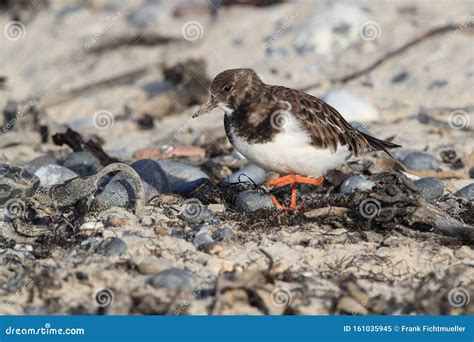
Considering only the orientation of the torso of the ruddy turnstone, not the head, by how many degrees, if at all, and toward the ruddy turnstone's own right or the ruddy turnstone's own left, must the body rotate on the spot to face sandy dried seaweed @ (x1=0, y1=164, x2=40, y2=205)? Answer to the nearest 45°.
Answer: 0° — it already faces it

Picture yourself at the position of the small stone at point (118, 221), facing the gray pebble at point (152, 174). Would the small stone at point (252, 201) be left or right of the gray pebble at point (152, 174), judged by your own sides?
right

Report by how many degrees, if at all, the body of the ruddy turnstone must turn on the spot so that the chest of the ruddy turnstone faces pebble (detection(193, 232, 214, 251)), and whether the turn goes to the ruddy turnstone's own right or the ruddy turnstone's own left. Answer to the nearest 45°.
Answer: approximately 45° to the ruddy turnstone's own left

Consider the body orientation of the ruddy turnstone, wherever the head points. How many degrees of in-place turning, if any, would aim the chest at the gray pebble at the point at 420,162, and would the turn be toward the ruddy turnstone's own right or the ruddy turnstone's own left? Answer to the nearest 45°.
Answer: approximately 135° to the ruddy turnstone's own right

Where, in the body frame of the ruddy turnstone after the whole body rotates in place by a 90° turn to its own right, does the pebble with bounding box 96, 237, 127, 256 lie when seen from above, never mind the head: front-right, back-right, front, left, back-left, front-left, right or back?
back-left

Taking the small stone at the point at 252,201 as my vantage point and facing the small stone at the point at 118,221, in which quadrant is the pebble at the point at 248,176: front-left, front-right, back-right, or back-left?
back-right

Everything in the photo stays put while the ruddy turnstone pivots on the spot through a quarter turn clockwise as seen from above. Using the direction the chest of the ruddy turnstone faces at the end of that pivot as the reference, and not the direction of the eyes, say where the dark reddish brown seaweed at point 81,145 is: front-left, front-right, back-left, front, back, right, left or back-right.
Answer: front-left

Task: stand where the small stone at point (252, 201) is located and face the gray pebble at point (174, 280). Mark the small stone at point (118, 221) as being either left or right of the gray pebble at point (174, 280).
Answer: right

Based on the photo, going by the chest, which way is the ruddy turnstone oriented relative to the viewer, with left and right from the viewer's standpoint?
facing to the left of the viewer

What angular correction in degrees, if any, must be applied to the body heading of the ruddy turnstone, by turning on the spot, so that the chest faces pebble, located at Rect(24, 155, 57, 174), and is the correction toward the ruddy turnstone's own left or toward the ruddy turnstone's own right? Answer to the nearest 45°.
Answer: approximately 45° to the ruddy turnstone's own right

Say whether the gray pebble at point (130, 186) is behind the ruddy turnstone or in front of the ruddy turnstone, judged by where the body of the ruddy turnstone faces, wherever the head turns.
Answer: in front

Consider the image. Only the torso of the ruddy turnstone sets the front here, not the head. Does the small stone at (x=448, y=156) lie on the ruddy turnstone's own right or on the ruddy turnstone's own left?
on the ruddy turnstone's own right

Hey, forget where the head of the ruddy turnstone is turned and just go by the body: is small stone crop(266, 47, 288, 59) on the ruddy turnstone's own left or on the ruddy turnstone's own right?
on the ruddy turnstone's own right

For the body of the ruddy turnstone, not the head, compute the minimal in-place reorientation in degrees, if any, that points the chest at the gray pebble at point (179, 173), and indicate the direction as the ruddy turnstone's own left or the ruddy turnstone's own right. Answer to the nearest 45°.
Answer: approximately 45° to the ruddy turnstone's own right
